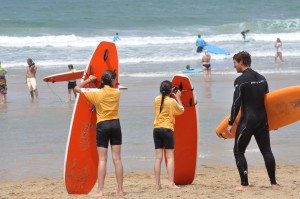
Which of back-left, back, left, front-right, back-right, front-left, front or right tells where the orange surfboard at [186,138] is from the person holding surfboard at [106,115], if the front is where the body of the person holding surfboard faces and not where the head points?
front-right

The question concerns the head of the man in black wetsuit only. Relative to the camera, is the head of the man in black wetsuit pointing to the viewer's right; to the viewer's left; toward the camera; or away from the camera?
to the viewer's left

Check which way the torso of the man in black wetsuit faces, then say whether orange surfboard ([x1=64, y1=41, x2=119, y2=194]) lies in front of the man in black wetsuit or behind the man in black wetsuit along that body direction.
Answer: in front

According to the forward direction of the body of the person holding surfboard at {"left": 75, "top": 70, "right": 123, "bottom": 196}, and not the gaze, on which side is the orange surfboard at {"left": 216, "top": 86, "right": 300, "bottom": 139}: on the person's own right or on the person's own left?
on the person's own right

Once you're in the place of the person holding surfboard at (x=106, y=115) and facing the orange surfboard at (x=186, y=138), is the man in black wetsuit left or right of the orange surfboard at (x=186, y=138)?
right

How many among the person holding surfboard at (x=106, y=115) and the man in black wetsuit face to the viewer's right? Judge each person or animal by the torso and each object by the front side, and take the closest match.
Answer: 0

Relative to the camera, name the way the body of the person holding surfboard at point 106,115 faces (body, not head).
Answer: away from the camera
